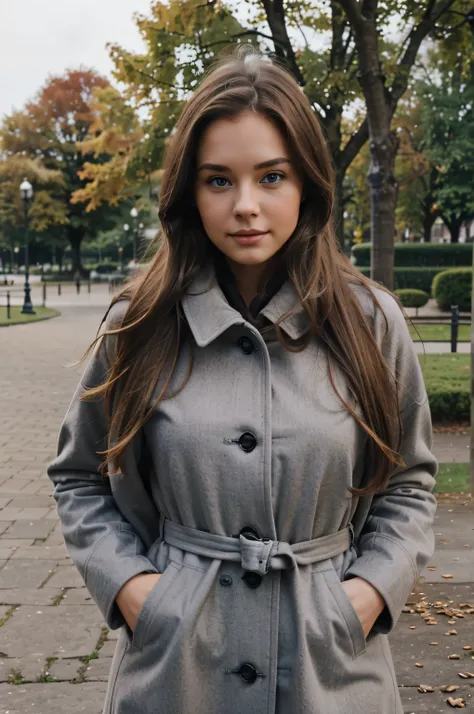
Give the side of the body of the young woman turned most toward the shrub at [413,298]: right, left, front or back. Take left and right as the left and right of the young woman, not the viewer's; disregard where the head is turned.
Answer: back

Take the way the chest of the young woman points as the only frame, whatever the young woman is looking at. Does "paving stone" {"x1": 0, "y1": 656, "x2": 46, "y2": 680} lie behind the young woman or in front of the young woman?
behind

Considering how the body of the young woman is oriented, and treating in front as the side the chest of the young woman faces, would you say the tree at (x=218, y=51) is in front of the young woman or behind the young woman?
behind

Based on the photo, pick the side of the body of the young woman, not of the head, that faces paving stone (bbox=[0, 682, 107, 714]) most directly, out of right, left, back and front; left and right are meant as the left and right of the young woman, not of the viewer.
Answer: back

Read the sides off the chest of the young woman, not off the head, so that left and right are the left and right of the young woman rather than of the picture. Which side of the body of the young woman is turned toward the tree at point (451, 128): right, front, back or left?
back

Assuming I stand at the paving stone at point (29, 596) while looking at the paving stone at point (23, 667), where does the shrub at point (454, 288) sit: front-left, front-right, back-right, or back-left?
back-left

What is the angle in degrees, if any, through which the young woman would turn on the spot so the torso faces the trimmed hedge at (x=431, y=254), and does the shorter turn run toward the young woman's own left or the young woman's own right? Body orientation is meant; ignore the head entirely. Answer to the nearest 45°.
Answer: approximately 180°

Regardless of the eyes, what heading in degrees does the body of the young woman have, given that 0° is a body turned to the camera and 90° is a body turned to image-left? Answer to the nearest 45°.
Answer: approximately 0°

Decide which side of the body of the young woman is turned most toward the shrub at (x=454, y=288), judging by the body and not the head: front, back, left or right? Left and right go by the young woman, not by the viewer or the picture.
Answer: back

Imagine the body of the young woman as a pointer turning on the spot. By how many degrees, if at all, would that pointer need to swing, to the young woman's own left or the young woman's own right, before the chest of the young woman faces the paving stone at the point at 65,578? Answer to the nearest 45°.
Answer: approximately 180°

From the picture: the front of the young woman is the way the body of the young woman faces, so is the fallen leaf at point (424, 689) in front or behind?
behind

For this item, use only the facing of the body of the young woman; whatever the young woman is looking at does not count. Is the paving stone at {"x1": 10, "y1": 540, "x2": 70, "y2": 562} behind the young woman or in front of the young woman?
behind

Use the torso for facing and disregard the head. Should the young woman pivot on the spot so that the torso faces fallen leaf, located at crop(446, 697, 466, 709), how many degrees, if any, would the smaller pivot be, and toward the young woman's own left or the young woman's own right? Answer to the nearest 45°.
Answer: approximately 135° to the young woman's own left

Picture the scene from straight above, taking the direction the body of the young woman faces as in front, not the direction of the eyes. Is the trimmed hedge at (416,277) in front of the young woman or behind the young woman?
behind

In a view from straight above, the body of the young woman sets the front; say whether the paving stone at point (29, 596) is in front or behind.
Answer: behind
